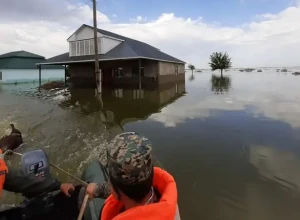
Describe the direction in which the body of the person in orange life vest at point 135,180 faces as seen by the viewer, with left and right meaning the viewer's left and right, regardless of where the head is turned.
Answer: facing away from the viewer and to the left of the viewer

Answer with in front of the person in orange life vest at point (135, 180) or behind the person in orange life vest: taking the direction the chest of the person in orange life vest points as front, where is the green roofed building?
in front

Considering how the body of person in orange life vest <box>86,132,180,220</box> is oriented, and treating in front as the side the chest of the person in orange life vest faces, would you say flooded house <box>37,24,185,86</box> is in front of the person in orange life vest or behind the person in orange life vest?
in front

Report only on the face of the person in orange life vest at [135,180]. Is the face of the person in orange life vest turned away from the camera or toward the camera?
away from the camera
